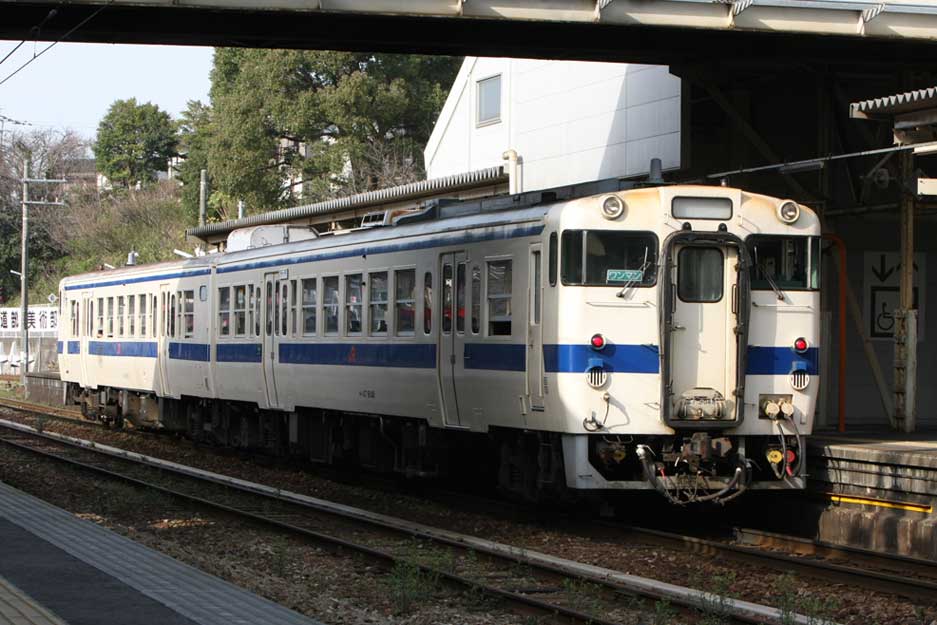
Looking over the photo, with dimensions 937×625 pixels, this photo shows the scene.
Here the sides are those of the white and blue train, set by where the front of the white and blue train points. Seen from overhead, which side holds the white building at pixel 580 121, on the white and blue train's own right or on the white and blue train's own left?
on the white and blue train's own left

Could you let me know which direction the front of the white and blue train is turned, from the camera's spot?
facing the viewer and to the right of the viewer
